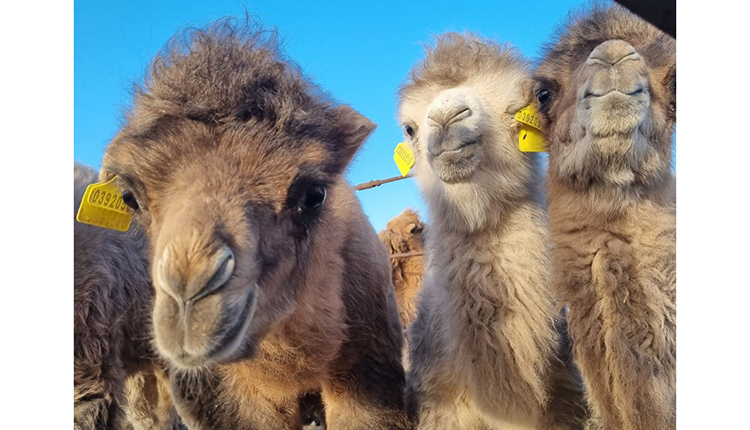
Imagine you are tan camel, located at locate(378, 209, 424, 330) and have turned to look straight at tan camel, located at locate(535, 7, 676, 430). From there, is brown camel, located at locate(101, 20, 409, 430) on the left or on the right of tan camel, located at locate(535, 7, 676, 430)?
right

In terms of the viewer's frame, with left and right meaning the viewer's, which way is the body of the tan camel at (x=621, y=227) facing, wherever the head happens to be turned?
facing the viewer

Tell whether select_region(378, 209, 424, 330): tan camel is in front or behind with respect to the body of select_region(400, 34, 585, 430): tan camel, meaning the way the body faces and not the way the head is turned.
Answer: behind

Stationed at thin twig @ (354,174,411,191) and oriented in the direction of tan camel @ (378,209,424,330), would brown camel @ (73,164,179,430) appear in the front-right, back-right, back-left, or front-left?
back-left

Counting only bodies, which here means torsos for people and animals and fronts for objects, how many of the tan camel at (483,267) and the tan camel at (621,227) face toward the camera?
2

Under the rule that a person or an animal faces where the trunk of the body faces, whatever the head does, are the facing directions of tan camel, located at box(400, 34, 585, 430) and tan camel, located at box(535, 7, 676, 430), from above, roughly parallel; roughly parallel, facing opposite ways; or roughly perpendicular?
roughly parallel

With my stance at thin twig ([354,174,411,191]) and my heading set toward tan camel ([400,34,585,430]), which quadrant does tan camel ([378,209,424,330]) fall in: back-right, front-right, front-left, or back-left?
back-left

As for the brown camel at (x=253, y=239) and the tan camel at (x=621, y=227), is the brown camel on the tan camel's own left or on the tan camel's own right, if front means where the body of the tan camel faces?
on the tan camel's own right

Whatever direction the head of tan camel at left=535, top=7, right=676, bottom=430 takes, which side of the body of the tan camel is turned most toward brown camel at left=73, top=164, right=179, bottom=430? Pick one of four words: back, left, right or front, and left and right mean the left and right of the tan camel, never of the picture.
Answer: right

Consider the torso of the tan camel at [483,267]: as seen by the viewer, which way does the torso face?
toward the camera

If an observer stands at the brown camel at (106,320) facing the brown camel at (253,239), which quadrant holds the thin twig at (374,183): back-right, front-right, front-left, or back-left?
front-left
